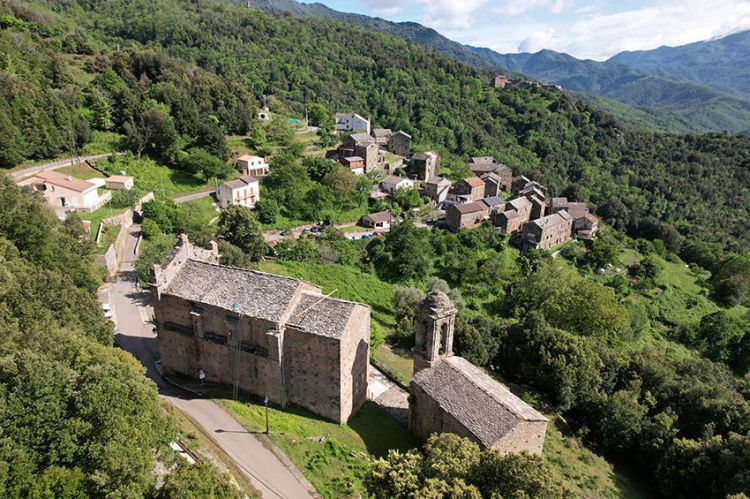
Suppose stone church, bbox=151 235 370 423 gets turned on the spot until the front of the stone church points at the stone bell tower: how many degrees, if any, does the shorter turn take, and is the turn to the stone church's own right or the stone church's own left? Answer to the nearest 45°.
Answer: approximately 135° to the stone church's own right

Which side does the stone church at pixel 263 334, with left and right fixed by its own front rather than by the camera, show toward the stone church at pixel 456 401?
back

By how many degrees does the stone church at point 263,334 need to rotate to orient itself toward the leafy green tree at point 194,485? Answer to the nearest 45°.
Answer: approximately 135° to its left

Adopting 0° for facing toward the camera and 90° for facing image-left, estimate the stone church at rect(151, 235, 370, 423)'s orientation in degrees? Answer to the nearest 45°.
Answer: approximately 135°

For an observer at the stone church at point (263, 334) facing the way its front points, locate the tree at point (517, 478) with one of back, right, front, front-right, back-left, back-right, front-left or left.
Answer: back

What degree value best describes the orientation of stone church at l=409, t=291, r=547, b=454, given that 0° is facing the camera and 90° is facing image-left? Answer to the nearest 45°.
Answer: approximately 135°
